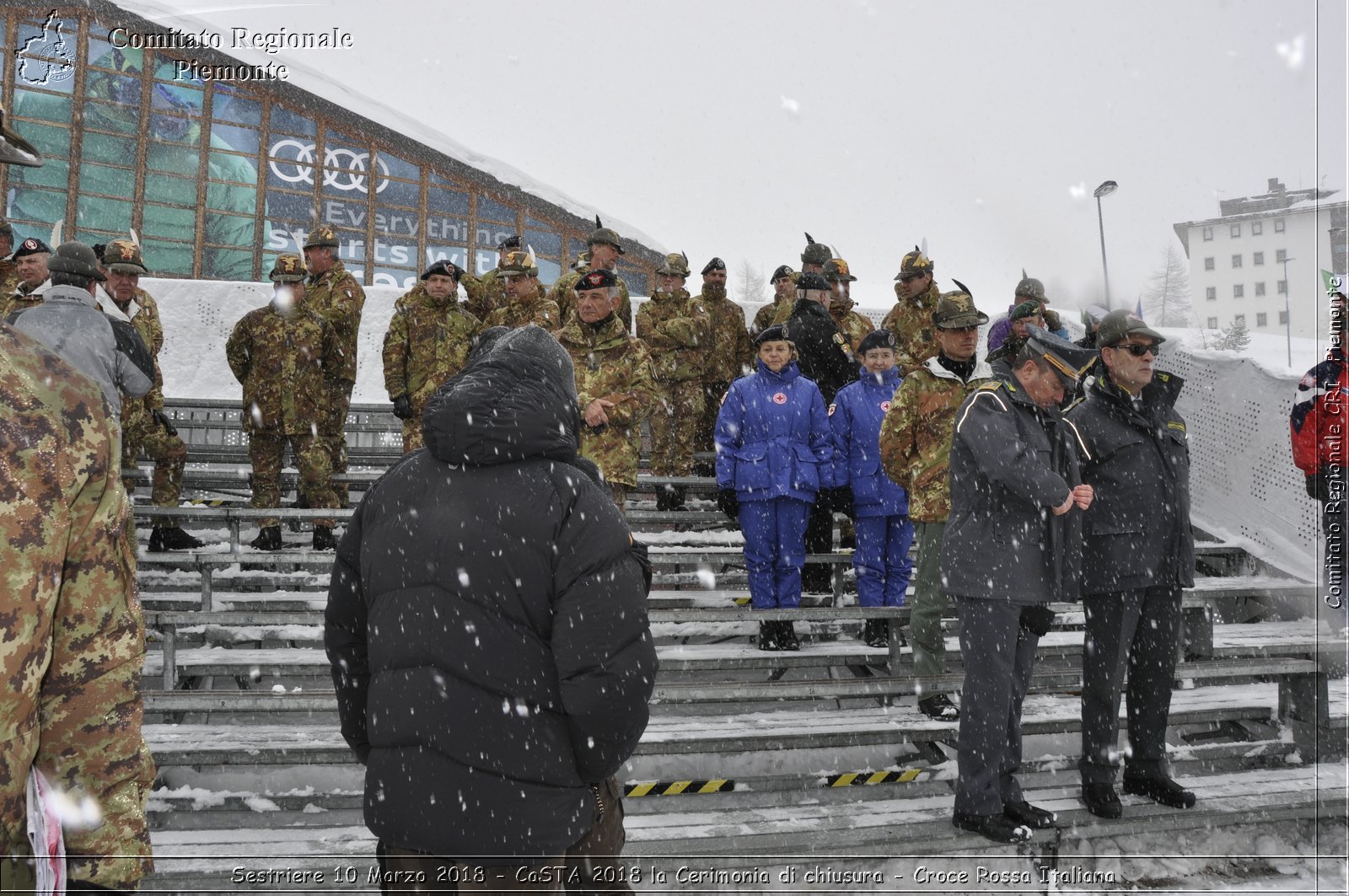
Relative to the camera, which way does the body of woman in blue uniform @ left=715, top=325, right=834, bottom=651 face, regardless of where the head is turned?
toward the camera

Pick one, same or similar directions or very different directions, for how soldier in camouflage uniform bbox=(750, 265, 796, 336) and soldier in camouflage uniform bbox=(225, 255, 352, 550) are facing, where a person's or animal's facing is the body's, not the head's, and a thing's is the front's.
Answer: same or similar directions

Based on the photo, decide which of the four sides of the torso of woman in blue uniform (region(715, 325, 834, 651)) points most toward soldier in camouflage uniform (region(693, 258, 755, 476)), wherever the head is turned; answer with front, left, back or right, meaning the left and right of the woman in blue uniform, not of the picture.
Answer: back

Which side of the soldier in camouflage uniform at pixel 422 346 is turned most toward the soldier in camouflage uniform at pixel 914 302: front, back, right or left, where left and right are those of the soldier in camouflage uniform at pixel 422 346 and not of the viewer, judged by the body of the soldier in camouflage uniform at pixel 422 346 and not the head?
left

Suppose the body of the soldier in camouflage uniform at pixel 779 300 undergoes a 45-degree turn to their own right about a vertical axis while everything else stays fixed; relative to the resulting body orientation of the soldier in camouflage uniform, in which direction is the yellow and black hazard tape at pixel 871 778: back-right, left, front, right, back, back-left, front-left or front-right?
front-left

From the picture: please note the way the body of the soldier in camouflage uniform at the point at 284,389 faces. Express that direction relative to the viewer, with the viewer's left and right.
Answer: facing the viewer

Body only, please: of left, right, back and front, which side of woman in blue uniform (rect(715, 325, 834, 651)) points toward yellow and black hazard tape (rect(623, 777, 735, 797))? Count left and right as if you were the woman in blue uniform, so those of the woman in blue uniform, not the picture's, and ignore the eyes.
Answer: front

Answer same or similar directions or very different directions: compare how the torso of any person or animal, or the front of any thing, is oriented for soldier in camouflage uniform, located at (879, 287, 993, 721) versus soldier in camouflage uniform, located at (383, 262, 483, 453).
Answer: same or similar directions

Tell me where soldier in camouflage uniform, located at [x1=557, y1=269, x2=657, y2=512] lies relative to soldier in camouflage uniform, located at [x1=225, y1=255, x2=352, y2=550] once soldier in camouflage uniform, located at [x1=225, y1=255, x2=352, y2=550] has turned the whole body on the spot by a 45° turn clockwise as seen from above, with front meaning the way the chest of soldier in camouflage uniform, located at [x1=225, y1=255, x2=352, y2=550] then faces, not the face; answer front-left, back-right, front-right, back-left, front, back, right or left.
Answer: left

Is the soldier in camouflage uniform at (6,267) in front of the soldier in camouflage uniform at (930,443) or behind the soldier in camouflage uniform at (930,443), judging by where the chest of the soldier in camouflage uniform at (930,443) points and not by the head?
behind

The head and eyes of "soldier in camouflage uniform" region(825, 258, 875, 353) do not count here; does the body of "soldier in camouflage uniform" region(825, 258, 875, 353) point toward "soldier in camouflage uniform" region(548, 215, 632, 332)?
no

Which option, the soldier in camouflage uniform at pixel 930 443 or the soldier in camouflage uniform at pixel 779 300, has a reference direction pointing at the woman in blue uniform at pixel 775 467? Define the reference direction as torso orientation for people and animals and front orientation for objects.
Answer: the soldier in camouflage uniform at pixel 779 300

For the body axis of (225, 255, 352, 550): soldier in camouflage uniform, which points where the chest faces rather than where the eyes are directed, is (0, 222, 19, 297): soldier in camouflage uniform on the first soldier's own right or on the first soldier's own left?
on the first soldier's own right

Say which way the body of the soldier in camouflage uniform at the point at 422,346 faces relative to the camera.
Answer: toward the camera

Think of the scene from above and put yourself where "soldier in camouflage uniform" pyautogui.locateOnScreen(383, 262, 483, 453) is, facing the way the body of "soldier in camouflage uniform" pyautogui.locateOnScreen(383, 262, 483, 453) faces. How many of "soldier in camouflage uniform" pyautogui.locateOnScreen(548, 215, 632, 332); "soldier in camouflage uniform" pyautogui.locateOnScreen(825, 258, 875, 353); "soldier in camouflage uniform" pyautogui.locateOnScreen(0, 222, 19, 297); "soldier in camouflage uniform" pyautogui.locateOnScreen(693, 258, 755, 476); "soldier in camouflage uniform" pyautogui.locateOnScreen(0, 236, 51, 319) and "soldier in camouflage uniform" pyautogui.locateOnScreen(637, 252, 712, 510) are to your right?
2

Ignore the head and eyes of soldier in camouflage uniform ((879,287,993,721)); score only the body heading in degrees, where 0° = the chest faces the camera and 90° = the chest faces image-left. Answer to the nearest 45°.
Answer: approximately 315°

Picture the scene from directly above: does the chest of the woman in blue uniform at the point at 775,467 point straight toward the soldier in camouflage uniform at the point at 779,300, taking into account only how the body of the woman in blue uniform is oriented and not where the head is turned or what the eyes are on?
no
